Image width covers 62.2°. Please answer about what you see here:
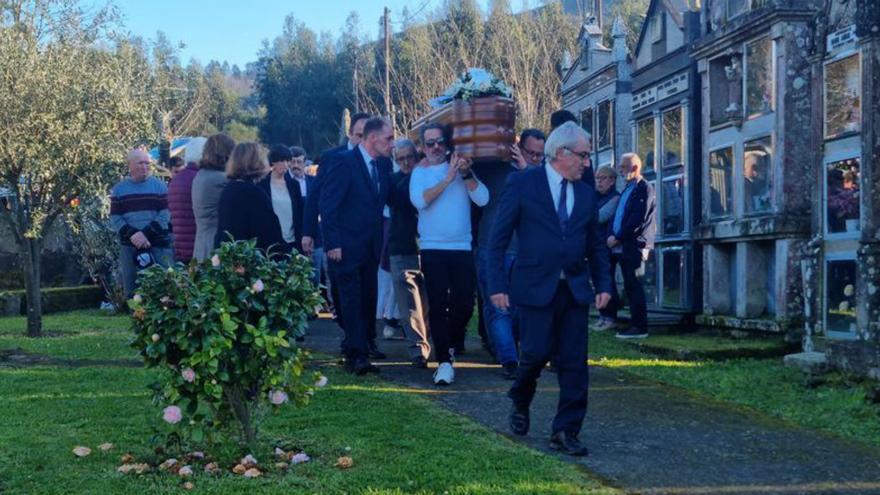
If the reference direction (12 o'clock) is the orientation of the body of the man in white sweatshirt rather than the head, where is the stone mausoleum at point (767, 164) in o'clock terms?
The stone mausoleum is roughly at 8 o'clock from the man in white sweatshirt.

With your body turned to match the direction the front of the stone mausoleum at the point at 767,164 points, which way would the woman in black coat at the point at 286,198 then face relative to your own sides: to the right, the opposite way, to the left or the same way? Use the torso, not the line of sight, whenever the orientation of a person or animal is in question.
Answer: to the left

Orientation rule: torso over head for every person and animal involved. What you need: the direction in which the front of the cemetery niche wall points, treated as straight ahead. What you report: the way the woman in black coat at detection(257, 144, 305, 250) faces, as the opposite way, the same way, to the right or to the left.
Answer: to the left

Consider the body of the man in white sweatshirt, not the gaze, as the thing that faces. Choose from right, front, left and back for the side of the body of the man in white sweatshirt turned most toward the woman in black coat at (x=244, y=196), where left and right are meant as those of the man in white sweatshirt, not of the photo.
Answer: right

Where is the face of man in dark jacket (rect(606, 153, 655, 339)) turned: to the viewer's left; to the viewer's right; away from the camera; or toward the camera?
to the viewer's left

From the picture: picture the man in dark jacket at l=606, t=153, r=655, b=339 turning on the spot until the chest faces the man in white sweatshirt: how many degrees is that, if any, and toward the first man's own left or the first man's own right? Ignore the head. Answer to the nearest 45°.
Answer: approximately 45° to the first man's own left

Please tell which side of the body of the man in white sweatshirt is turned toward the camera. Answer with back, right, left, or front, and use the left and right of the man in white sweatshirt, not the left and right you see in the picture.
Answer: front

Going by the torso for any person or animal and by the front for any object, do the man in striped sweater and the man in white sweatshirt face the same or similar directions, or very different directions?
same or similar directions

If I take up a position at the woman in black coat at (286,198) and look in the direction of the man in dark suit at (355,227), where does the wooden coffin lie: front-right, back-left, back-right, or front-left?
front-left

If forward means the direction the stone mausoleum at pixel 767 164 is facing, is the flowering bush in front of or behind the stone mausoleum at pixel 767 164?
in front

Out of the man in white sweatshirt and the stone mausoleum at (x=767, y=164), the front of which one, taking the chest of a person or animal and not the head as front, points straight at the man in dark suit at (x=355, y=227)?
the stone mausoleum

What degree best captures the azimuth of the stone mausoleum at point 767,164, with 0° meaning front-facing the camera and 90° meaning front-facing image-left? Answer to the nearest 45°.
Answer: approximately 45°

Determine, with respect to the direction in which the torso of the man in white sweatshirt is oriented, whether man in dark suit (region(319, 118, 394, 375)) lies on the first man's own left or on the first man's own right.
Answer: on the first man's own right
